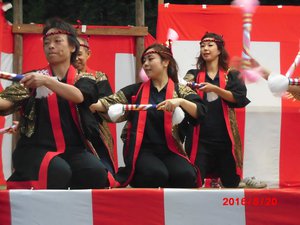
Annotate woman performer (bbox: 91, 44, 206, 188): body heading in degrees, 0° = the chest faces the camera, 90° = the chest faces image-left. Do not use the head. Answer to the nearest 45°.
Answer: approximately 0°

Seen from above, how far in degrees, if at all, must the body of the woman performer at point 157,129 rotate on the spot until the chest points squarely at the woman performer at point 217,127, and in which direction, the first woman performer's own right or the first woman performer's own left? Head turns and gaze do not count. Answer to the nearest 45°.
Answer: approximately 135° to the first woman performer's own left

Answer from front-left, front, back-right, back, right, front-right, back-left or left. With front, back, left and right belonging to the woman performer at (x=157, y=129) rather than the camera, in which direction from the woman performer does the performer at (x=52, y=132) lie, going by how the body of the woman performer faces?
front-right
